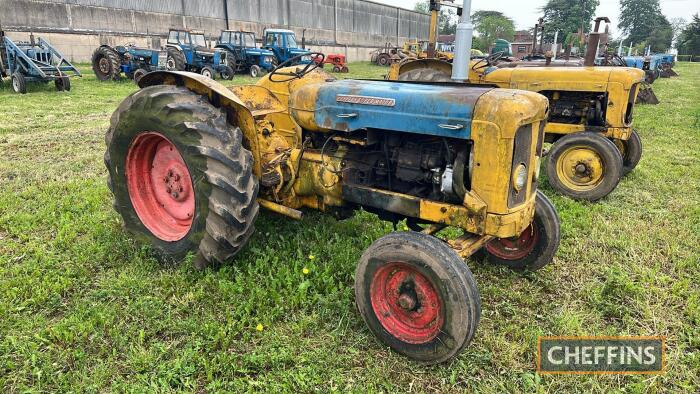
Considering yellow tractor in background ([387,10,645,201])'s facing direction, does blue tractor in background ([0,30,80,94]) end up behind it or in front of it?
behind

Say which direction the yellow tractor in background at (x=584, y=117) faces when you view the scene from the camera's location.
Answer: facing the viewer and to the right of the viewer

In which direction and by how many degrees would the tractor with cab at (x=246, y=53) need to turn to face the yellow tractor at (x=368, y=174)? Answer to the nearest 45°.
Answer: approximately 45° to its right

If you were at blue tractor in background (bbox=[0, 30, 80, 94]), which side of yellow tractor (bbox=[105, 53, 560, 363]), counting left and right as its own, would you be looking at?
back

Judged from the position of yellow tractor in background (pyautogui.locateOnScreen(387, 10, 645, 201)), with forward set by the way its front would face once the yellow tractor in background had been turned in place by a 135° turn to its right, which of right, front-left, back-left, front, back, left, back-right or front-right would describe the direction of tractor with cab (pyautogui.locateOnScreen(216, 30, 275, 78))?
front-right

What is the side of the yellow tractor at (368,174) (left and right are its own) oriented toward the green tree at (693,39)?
left

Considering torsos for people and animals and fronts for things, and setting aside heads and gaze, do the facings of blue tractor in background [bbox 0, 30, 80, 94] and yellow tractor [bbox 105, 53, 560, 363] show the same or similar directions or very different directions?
same or similar directions
